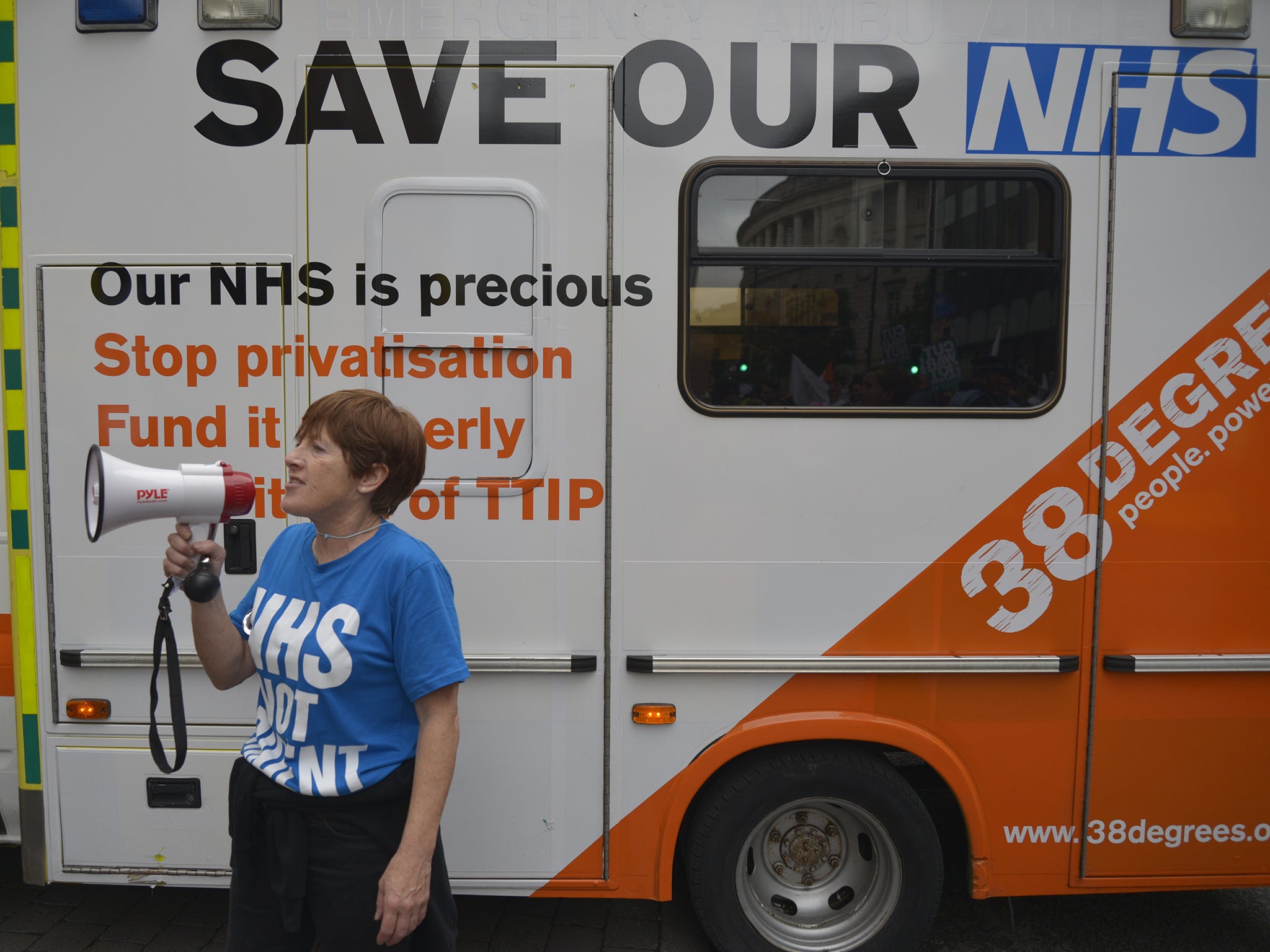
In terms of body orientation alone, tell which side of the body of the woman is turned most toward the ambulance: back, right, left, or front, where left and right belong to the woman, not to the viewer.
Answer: back

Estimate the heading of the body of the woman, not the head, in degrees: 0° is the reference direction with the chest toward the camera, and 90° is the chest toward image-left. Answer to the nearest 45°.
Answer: approximately 45°

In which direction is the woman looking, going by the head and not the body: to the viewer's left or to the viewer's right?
to the viewer's left
